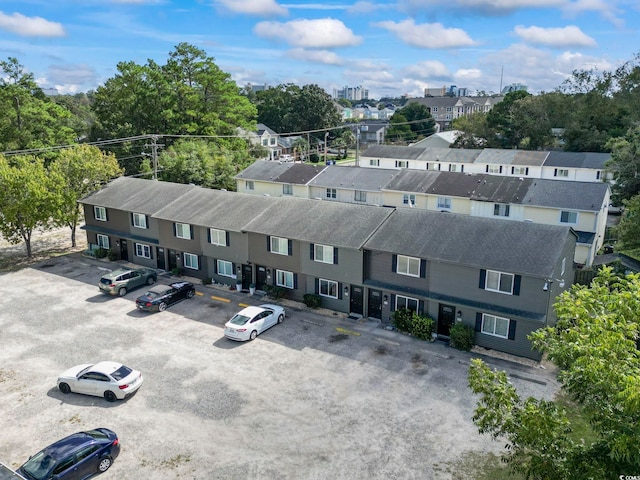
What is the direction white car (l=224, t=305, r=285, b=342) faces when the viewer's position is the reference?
facing away from the viewer and to the right of the viewer

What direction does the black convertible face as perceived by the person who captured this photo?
facing away from the viewer and to the right of the viewer

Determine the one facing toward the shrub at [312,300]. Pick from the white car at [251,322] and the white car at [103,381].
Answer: the white car at [251,322]

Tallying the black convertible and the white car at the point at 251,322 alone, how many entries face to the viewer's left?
0

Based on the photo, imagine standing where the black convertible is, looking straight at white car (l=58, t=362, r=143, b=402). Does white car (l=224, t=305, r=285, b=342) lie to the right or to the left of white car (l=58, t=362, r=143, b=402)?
left

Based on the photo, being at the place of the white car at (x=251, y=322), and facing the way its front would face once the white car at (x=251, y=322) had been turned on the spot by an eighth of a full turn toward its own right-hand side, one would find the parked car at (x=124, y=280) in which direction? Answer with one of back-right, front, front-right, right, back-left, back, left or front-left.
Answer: back-left

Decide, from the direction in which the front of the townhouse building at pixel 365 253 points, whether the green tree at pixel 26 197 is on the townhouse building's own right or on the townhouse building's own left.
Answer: on the townhouse building's own right

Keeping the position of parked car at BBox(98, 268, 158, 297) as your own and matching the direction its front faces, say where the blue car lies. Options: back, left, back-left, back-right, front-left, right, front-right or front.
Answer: back-right

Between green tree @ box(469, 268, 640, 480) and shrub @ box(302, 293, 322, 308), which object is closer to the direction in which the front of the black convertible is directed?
the shrub

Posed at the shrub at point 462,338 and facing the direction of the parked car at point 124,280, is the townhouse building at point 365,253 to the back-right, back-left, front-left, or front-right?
front-right

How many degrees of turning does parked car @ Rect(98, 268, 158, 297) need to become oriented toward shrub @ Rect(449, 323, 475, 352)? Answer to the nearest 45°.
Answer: approximately 90° to its right

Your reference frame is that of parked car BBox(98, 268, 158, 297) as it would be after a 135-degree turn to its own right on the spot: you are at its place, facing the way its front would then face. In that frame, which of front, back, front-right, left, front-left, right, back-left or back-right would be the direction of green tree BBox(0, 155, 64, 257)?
back-right

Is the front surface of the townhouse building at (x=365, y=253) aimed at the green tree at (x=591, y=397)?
no

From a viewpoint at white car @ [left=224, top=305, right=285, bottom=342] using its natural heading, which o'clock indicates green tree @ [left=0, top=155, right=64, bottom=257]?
The green tree is roughly at 9 o'clock from the white car.

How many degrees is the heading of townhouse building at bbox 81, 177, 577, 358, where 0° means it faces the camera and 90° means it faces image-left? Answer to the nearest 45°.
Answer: approximately 45°

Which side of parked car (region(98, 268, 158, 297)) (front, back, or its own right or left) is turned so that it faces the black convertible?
right

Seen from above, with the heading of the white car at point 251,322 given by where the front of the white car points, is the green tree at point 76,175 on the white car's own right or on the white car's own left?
on the white car's own left

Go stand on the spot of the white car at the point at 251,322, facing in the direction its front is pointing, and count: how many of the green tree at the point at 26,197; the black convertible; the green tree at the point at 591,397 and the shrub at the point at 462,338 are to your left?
2
